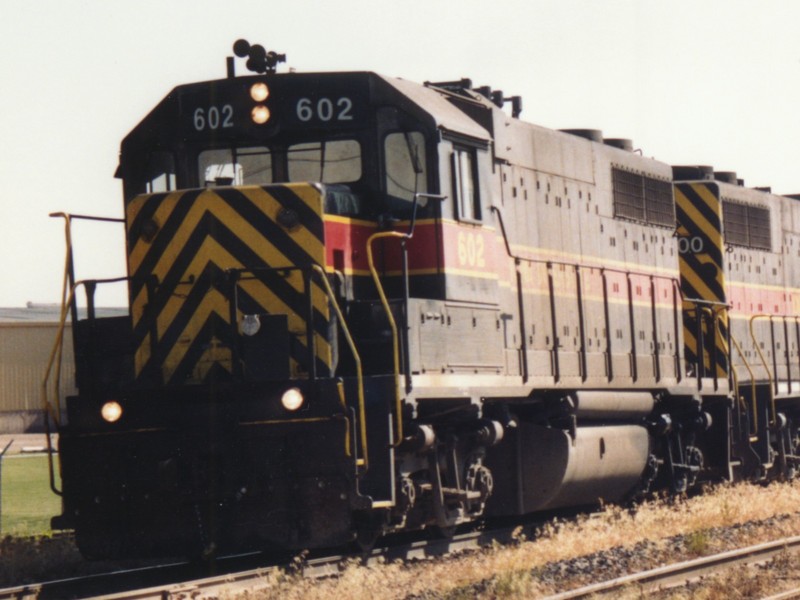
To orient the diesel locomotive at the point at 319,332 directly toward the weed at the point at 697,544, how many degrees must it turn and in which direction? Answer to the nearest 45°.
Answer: approximately 135° to its left

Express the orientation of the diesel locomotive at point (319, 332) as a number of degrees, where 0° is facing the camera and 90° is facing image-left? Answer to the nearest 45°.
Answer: approximately 45°
